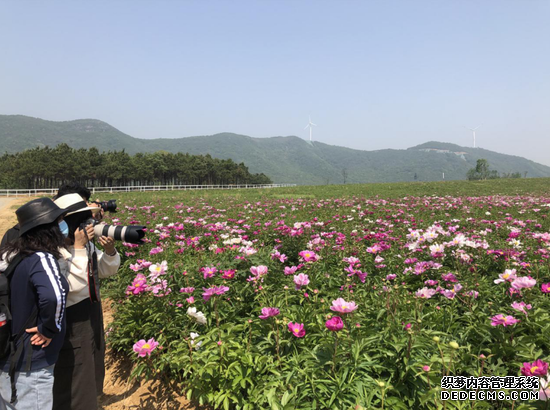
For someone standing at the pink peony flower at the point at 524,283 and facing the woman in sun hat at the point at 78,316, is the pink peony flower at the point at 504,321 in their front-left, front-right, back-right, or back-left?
front-left

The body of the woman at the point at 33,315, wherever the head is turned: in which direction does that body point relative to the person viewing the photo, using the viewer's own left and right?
facing away from the viewer and to the right of the viewer
